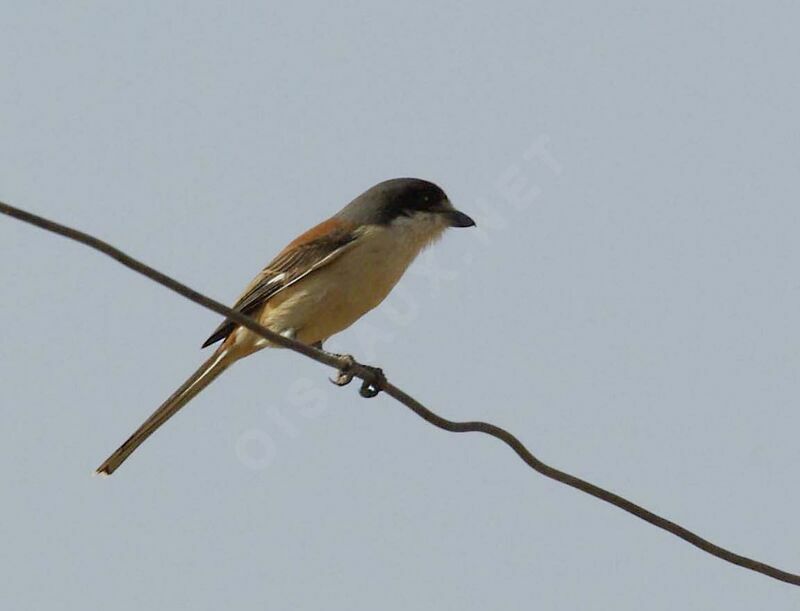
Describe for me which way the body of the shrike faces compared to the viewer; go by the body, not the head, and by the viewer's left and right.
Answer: facing to the right of the viewer
